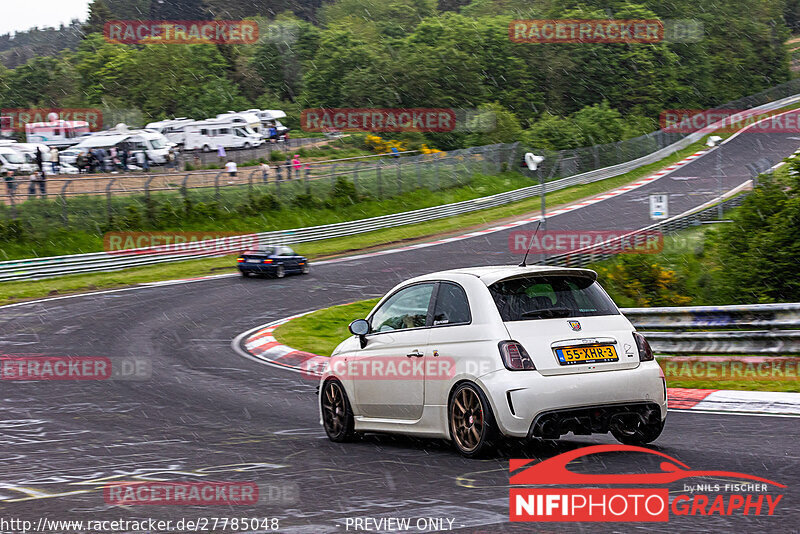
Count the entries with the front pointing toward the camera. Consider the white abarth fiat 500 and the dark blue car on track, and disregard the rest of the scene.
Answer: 0

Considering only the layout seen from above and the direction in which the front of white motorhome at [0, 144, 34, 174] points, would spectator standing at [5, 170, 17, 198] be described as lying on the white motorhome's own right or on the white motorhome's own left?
on the white motorhome's own right

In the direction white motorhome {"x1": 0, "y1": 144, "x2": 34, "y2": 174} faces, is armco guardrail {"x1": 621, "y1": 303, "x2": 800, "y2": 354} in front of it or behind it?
in front

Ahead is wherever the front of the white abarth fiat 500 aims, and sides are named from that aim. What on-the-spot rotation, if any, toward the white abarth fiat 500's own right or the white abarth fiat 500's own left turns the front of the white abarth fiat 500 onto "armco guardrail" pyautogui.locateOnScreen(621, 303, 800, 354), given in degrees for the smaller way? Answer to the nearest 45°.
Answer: approximately 90° to the white abarth fiat 500's own right

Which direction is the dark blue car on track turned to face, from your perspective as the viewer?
facing away from the viewer and to the right of the viewer

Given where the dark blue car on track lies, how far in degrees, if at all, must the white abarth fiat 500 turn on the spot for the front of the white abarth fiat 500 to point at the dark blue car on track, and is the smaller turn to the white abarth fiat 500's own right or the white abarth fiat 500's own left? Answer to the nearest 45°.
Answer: approximately 45° to the white abarth fiat 500's own right

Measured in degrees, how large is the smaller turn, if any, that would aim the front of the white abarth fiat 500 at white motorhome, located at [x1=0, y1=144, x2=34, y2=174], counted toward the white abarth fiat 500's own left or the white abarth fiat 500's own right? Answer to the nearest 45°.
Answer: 0° — it already faces it

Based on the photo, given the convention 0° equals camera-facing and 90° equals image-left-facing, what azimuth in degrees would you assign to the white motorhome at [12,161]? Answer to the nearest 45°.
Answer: approximately 315°

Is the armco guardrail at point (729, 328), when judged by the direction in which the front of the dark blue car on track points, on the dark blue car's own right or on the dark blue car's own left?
on the dark blue car's own right

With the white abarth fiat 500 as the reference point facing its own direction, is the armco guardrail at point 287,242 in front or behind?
in front

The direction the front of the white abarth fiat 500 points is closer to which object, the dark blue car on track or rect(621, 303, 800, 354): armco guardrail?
the dark blue car on track

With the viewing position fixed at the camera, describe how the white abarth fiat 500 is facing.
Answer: facing away from the viewer and to the left of the viewer
